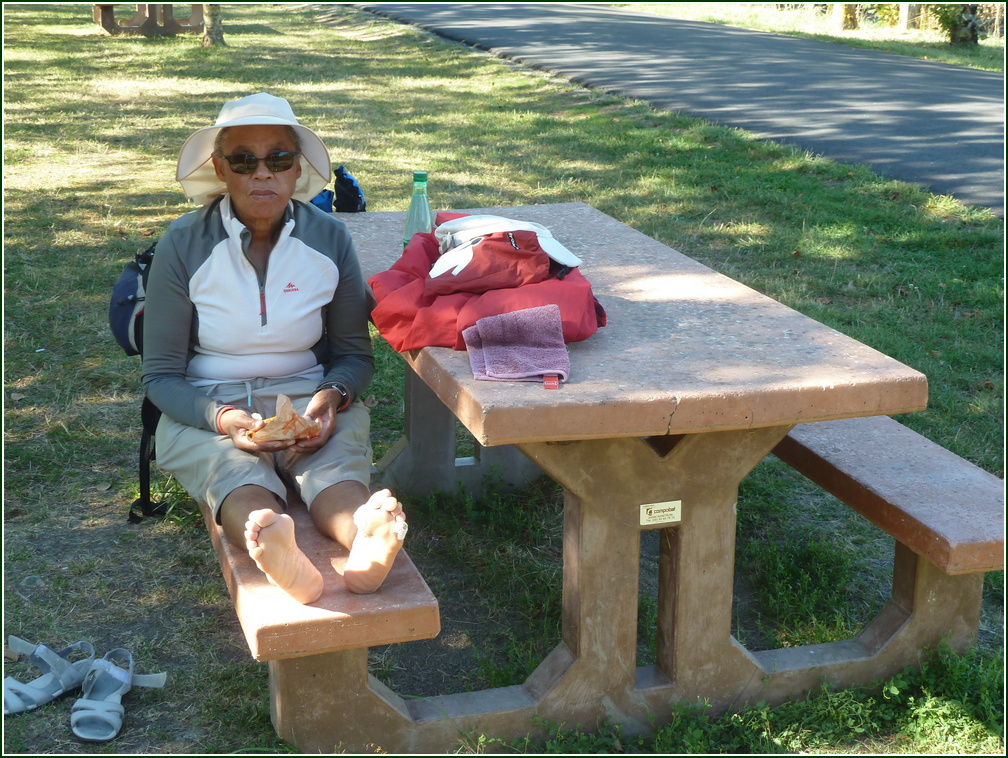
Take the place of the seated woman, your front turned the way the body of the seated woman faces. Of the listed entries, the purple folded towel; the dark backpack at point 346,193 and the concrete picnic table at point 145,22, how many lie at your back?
2

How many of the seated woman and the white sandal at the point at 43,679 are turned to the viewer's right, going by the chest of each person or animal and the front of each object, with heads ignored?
0

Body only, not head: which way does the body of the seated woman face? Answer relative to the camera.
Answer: toward the camera

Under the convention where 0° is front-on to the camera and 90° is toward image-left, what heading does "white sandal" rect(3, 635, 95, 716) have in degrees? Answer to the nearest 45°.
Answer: approximately 45°

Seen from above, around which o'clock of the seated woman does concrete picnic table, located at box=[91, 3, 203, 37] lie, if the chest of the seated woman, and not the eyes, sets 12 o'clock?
The concrete picnic table is roughly at 6 o'clock from the seated woman.

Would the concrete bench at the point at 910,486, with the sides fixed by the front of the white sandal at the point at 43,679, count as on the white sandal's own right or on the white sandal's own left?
on the white sandal's own left

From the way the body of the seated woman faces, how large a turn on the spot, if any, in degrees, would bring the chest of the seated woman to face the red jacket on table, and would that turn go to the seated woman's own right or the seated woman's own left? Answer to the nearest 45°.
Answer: approximately 45° to the seated woman's own left

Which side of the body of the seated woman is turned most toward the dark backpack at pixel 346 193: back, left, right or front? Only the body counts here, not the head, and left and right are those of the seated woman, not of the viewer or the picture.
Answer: back

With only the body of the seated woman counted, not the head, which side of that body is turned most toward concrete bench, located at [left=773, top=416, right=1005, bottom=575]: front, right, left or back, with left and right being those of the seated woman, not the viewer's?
left

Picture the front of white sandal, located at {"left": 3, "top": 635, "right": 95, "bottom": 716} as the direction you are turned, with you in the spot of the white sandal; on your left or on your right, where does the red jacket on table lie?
on your left
